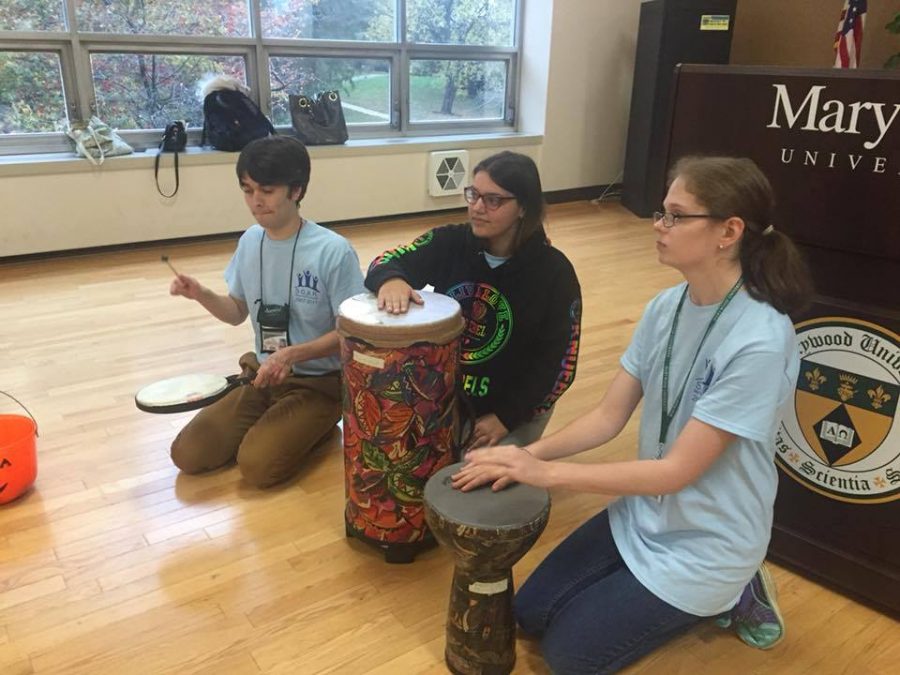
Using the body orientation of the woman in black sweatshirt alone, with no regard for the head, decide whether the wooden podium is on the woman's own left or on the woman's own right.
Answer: on the woman's own left

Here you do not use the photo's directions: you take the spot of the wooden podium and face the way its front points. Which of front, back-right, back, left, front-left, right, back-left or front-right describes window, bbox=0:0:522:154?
right

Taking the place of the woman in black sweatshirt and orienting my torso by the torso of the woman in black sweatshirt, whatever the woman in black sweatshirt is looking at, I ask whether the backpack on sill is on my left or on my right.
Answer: on my right

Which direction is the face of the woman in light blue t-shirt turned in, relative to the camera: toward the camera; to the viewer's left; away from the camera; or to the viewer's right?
to the viewer's left

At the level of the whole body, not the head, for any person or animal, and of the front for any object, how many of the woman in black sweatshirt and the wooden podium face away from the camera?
0

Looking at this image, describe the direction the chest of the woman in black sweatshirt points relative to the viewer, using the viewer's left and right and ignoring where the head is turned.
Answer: facing the viewer and to the left of the viewer

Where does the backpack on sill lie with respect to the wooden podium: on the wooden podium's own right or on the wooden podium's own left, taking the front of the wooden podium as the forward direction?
on the wooden podium's own right

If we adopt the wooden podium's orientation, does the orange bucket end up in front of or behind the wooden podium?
in front

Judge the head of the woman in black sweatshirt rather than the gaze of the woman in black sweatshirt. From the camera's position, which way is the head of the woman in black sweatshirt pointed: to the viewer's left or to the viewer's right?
to the viewer's left

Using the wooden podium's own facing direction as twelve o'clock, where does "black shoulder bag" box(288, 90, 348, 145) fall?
The black shoulder bag is roughly at 3 o'clock from the wooden podium.

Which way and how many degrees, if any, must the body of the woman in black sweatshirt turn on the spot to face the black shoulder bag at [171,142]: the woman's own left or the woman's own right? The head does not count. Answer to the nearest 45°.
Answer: approximately 90° to the woman's own right

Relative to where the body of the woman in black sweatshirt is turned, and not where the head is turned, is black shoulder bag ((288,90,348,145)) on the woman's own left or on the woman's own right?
on the woman's own right

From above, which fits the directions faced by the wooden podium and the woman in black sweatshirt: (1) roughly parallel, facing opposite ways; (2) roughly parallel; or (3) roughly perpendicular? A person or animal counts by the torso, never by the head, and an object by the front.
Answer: roughly parallel

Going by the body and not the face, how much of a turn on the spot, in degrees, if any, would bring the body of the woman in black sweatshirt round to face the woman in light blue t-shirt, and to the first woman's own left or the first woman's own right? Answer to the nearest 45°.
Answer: approximately 90° to the first woman's own left

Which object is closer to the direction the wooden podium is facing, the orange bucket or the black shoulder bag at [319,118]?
the orange bucket
